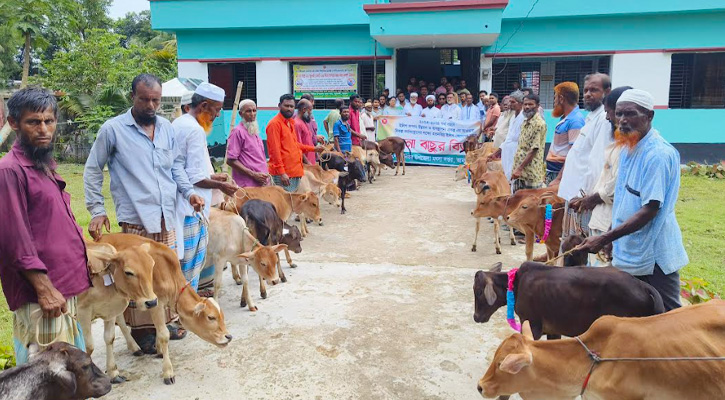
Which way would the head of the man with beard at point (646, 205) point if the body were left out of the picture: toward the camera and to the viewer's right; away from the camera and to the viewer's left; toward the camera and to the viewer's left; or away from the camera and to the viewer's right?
toward the camera and to the viewer's left

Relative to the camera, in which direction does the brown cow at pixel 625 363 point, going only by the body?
to the viewer's left

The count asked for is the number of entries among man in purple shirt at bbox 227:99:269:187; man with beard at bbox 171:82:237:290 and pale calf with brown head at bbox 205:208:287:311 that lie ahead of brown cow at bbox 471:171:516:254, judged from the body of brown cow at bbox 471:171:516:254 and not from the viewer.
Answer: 3

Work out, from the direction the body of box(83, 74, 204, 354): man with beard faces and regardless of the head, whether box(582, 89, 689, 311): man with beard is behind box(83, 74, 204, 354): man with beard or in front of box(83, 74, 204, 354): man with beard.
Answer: in front

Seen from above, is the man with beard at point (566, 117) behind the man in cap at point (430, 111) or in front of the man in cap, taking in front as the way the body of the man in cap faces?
in front

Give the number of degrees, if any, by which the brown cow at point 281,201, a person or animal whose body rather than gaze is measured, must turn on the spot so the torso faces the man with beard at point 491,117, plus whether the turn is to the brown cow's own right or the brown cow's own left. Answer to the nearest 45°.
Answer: approximately 45° to the brown cow's own left

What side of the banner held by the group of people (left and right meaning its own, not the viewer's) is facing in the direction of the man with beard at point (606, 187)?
front

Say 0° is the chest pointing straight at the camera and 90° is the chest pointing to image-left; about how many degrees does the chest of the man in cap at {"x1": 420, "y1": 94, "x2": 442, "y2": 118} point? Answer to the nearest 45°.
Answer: approximately 0°

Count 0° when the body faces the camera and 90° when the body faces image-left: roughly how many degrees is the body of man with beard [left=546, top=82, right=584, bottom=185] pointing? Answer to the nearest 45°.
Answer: approximately 90°

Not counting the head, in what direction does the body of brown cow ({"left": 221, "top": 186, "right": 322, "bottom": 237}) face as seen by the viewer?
to the viewer's right

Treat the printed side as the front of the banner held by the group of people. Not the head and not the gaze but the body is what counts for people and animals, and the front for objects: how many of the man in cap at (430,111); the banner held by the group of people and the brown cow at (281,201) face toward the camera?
2

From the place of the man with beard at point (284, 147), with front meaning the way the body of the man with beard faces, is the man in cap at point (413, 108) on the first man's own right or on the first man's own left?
on the first man's own left

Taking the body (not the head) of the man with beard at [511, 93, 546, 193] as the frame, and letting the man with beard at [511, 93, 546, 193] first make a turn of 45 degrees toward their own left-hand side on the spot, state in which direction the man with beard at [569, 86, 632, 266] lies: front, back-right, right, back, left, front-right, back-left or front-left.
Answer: front

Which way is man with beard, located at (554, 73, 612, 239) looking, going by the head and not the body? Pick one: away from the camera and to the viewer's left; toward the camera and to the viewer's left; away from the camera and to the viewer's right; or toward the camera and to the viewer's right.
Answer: toward the camera and to the viewer's left

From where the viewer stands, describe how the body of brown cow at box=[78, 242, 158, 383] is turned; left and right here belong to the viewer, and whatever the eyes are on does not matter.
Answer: facing the viewer and to the right of the viewer
